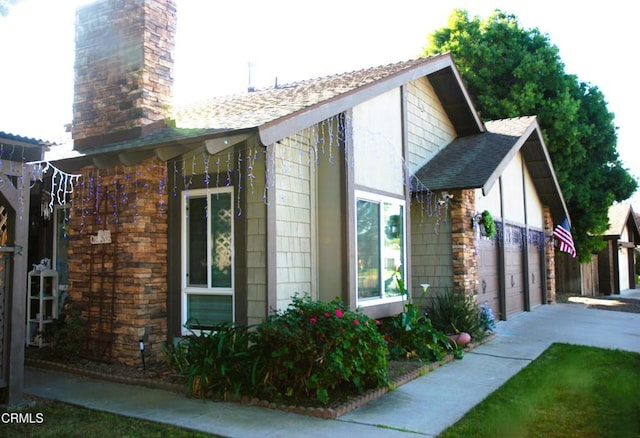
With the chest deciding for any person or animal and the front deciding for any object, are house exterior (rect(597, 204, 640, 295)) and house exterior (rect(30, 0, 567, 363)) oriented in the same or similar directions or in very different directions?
same or similar directions

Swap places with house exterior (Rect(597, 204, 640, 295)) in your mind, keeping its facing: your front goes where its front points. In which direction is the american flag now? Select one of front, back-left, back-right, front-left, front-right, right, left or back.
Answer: front-right

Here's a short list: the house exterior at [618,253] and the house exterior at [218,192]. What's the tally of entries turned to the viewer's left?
0

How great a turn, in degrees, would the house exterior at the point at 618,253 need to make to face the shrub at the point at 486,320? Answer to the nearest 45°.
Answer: approximately 45° to its right

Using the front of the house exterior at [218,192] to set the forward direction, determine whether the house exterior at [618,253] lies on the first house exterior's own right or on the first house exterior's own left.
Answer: on the first house exterior's own left

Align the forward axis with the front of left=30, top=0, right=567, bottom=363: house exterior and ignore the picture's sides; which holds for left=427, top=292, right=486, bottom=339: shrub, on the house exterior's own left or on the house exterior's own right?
on the house exterior's own left

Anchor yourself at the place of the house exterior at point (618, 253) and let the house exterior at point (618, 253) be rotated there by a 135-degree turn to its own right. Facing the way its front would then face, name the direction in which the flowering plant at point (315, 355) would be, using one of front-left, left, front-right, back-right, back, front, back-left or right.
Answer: left

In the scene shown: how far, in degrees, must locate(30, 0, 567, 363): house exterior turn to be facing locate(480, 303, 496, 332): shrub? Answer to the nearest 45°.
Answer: approximately 90° to its left

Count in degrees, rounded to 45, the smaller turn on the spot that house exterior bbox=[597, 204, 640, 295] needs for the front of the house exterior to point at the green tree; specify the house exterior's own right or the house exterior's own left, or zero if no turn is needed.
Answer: approximately 45° to the house exterior's own right

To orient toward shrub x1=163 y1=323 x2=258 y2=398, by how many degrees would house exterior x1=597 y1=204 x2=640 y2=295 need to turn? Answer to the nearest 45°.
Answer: approximately 45° to its right
